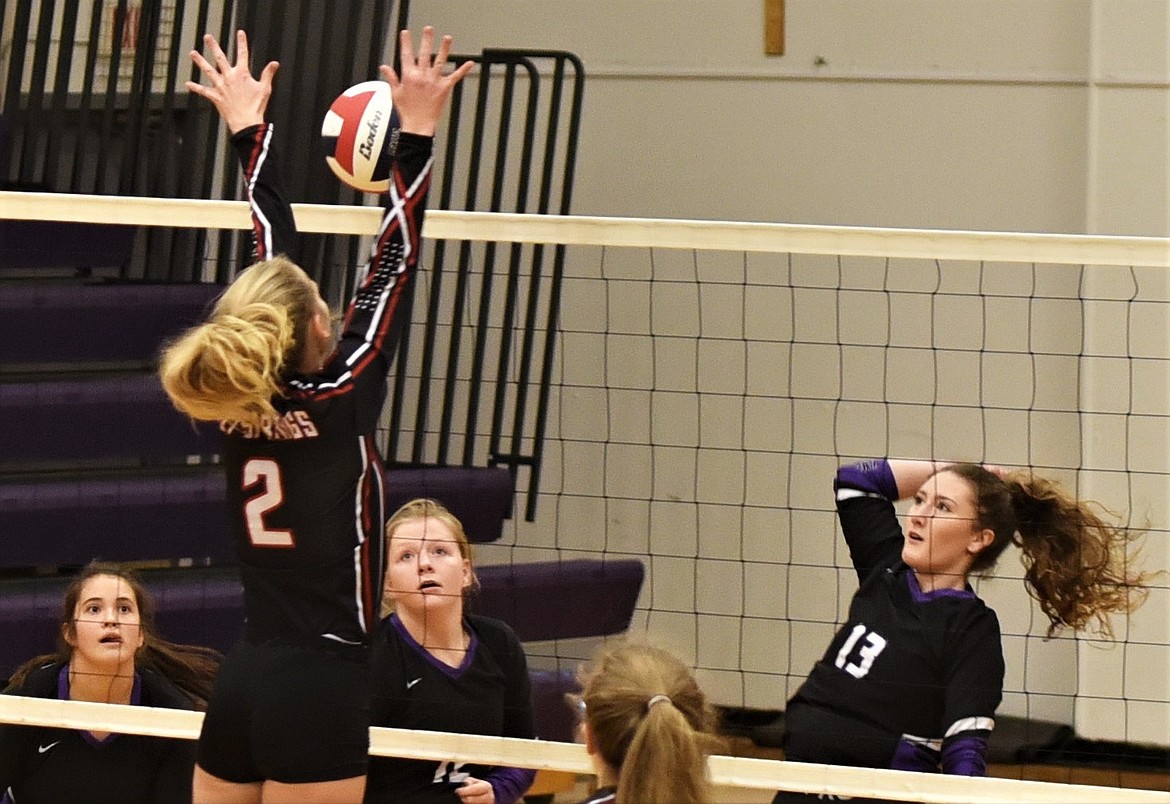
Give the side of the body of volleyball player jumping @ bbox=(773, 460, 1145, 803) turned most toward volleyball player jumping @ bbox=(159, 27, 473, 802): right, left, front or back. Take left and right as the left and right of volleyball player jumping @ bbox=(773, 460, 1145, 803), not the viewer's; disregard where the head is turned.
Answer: front

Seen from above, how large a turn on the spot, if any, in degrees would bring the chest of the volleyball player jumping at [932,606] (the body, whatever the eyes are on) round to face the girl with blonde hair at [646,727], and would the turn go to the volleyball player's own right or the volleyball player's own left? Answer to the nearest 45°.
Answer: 0° — they already face them

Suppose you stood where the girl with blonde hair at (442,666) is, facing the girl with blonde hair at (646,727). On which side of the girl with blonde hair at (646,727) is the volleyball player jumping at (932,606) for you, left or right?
left

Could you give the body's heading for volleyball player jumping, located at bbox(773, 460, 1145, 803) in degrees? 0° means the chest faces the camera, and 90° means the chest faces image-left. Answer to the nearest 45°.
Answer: approximately 45°

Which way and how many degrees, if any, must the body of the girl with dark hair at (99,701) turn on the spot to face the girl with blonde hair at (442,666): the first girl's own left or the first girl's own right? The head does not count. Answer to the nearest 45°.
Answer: approximately 45° to the first girl's own left

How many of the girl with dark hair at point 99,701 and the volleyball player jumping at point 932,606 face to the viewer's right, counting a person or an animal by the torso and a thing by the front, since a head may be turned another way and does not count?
0

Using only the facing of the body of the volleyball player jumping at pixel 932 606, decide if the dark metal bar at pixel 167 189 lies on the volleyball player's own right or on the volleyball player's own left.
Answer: on the volleyball player's own right

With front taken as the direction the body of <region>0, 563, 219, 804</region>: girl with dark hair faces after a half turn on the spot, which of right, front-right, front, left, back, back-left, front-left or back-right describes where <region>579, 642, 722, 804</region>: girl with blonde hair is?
back-right
